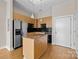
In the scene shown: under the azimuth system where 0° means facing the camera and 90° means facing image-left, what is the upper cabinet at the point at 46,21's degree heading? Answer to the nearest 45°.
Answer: approximately 45°

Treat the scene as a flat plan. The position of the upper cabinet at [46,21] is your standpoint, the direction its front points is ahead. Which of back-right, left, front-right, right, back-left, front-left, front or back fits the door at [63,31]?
left
